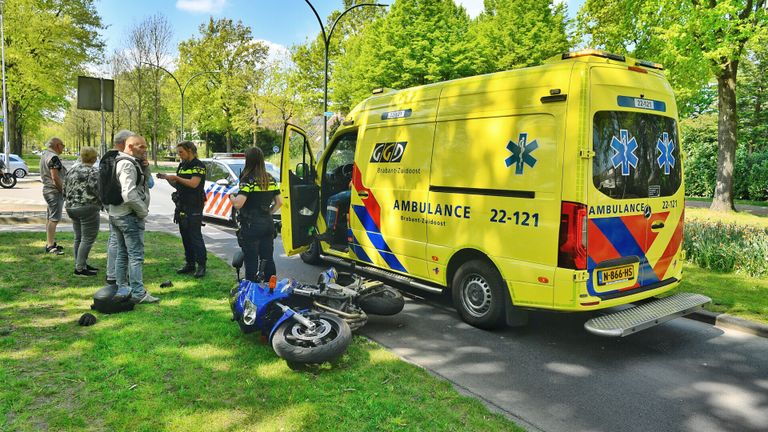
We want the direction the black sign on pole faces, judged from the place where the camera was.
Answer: facing away from the viewer

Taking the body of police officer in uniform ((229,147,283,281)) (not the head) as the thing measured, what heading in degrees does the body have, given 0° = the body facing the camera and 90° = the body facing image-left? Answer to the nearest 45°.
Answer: approximately 180°

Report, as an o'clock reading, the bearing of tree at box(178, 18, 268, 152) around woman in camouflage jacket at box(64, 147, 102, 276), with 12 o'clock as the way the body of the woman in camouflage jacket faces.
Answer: The tree is roughly at 11 o'clock from the woman in camouflage jacket.

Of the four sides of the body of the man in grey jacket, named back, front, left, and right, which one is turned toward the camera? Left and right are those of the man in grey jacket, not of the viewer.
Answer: right

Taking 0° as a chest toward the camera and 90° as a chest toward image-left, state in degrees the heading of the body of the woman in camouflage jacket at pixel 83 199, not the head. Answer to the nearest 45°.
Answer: approximately 225°

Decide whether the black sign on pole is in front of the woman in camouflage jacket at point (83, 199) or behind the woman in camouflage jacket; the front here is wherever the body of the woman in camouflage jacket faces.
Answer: in front

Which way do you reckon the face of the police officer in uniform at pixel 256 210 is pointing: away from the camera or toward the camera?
away from the camera

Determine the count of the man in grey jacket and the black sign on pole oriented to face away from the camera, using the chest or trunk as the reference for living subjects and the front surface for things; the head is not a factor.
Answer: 1

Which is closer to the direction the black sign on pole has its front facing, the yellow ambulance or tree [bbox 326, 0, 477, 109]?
the tree

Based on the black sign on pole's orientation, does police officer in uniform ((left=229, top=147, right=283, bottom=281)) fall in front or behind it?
behind

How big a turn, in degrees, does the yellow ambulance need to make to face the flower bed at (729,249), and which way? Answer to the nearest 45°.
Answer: approximately 90° to its right

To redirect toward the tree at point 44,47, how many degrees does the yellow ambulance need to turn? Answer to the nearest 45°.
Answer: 0° — it already faces it

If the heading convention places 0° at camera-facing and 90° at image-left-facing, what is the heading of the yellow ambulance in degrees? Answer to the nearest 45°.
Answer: approximately 135°
